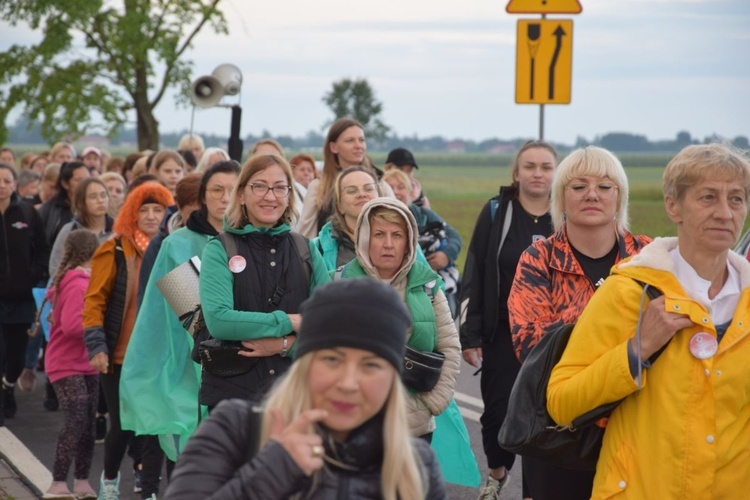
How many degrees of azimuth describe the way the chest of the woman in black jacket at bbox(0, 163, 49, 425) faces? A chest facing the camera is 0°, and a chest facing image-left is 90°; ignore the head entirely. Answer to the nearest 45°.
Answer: approximately 0°

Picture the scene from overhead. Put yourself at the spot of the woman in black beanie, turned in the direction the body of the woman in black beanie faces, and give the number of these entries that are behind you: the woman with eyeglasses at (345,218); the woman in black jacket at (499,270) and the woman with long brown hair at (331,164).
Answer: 3

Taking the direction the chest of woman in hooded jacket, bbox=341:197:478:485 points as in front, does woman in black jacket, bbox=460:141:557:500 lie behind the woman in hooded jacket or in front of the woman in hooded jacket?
behind

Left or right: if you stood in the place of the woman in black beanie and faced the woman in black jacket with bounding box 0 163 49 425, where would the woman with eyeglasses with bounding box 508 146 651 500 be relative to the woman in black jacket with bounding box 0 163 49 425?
right
